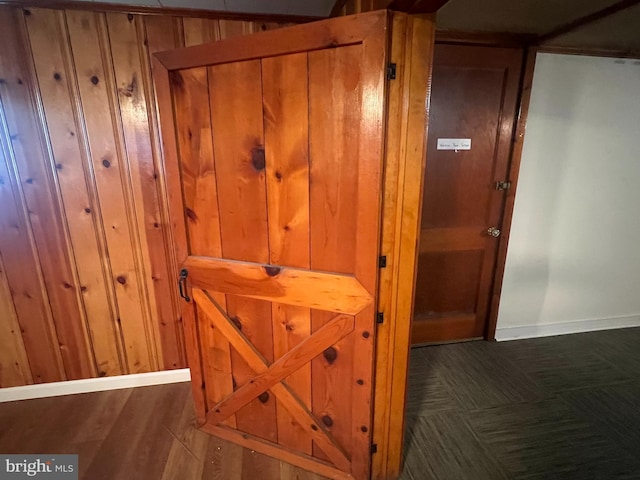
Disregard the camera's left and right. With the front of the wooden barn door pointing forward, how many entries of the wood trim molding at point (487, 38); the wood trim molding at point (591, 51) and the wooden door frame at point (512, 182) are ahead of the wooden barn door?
0

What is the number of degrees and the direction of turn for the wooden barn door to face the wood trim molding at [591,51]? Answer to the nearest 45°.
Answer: approximately 135° to its left

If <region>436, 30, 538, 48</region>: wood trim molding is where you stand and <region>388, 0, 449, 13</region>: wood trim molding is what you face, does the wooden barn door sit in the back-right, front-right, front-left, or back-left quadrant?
front-right

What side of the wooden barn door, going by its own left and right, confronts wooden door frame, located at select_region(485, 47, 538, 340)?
back

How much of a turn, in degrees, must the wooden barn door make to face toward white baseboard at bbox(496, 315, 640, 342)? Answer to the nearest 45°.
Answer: approximately 135° to its left

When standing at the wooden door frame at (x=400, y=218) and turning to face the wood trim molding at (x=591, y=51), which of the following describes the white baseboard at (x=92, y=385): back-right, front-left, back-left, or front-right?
back-left

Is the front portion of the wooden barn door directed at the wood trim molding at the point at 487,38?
no

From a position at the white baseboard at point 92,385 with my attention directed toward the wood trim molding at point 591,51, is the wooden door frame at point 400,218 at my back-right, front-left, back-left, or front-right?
front-right
